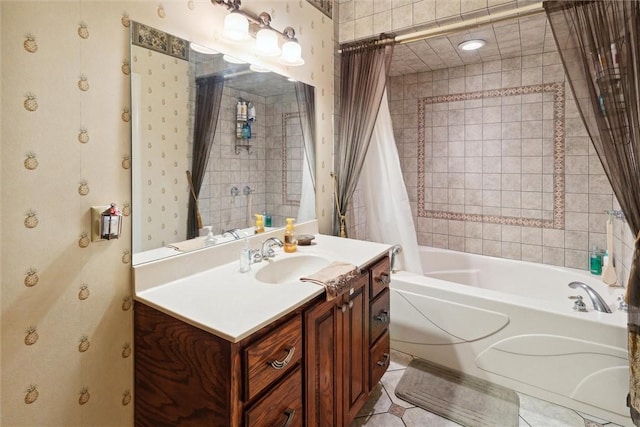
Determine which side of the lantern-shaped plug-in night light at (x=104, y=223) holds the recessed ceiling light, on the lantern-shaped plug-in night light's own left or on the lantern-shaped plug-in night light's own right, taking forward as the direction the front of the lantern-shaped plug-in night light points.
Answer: on the lantern-shaped plug-in night light's own left

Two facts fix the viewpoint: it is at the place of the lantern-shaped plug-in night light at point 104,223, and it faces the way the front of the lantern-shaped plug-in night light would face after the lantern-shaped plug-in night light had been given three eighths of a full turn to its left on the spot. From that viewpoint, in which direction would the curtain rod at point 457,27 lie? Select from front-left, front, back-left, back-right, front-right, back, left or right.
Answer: right

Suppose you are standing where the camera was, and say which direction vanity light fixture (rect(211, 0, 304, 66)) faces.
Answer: facing the viewer and to the right of the viewer

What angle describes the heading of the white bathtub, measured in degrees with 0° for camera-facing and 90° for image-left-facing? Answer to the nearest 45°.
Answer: approximately 45°

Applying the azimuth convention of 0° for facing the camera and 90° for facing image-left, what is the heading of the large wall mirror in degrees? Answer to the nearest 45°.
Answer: approximately 315°

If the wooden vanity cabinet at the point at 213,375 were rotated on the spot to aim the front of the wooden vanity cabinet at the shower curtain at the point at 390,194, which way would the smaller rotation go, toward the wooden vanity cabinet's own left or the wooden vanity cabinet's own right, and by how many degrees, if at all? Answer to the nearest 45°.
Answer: approximately 90° to the wooden vanity cabinet's own left
